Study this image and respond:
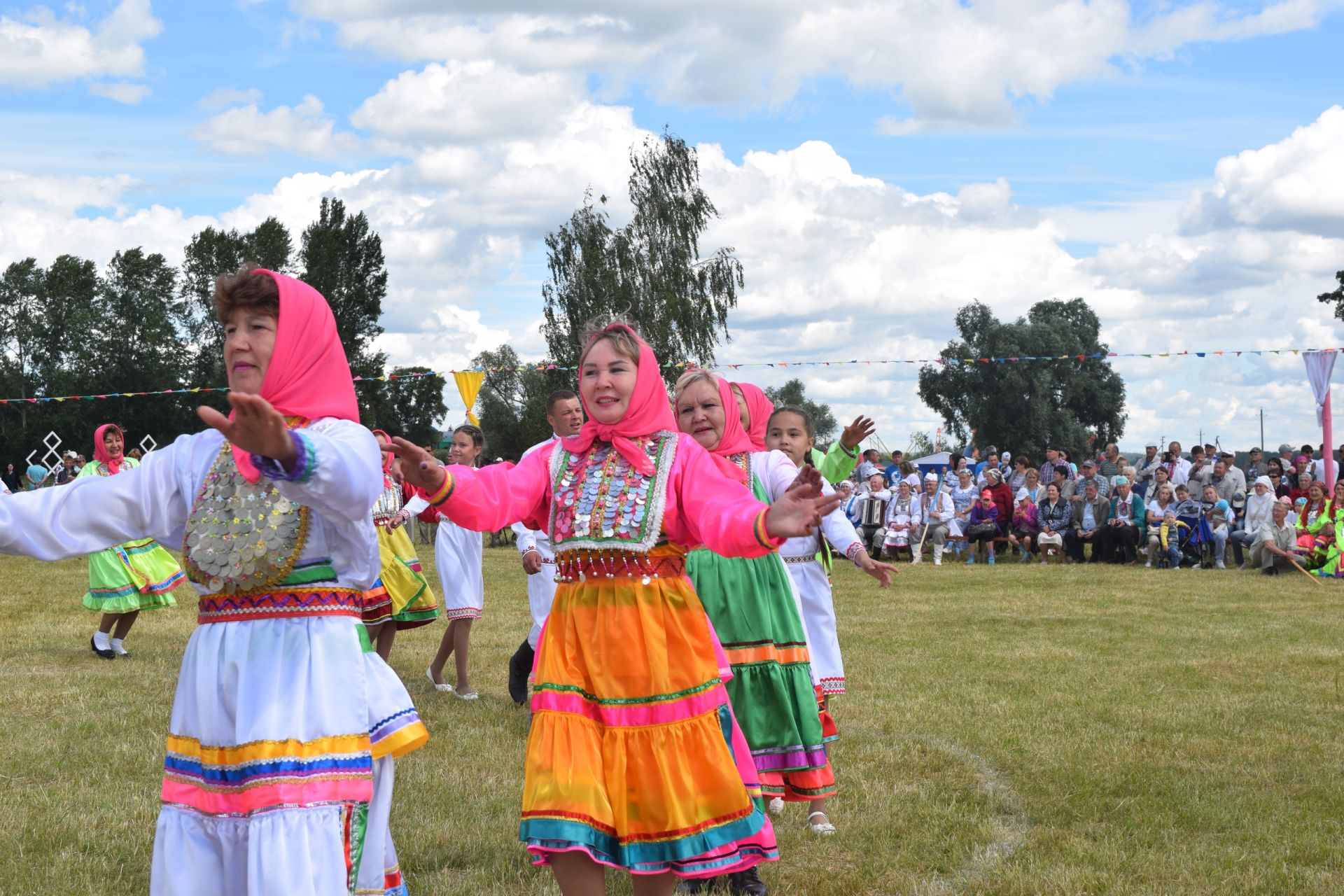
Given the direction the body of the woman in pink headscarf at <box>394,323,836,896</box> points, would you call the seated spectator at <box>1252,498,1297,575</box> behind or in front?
behind

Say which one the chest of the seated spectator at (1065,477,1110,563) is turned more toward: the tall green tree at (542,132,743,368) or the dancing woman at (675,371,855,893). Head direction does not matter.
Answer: the dancing woman

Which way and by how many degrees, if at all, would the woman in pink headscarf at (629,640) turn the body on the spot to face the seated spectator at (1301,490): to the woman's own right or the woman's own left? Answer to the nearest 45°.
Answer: approximately 180°

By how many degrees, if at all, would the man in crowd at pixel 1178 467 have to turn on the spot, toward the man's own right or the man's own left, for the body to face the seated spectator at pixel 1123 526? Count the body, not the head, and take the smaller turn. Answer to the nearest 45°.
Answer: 0° — they already face them

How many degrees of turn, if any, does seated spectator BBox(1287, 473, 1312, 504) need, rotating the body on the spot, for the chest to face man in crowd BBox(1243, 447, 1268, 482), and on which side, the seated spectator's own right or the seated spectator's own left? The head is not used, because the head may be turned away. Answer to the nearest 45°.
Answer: approximately 135° to the seated spectator's own right

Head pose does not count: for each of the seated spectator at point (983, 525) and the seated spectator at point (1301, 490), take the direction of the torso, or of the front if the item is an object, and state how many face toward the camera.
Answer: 2

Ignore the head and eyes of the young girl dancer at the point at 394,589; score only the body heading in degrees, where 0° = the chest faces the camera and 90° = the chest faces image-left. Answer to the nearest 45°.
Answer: approximately 45°

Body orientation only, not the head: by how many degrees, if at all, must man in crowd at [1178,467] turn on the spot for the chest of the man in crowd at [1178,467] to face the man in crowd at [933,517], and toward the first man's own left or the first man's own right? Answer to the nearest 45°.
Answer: approximately 45° to the first man's own right

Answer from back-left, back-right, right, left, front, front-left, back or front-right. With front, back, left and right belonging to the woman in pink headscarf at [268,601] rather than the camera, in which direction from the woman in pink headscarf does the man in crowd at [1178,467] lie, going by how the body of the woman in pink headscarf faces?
back

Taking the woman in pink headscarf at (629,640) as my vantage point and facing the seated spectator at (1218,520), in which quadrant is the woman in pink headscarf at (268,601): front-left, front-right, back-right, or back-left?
back-left
